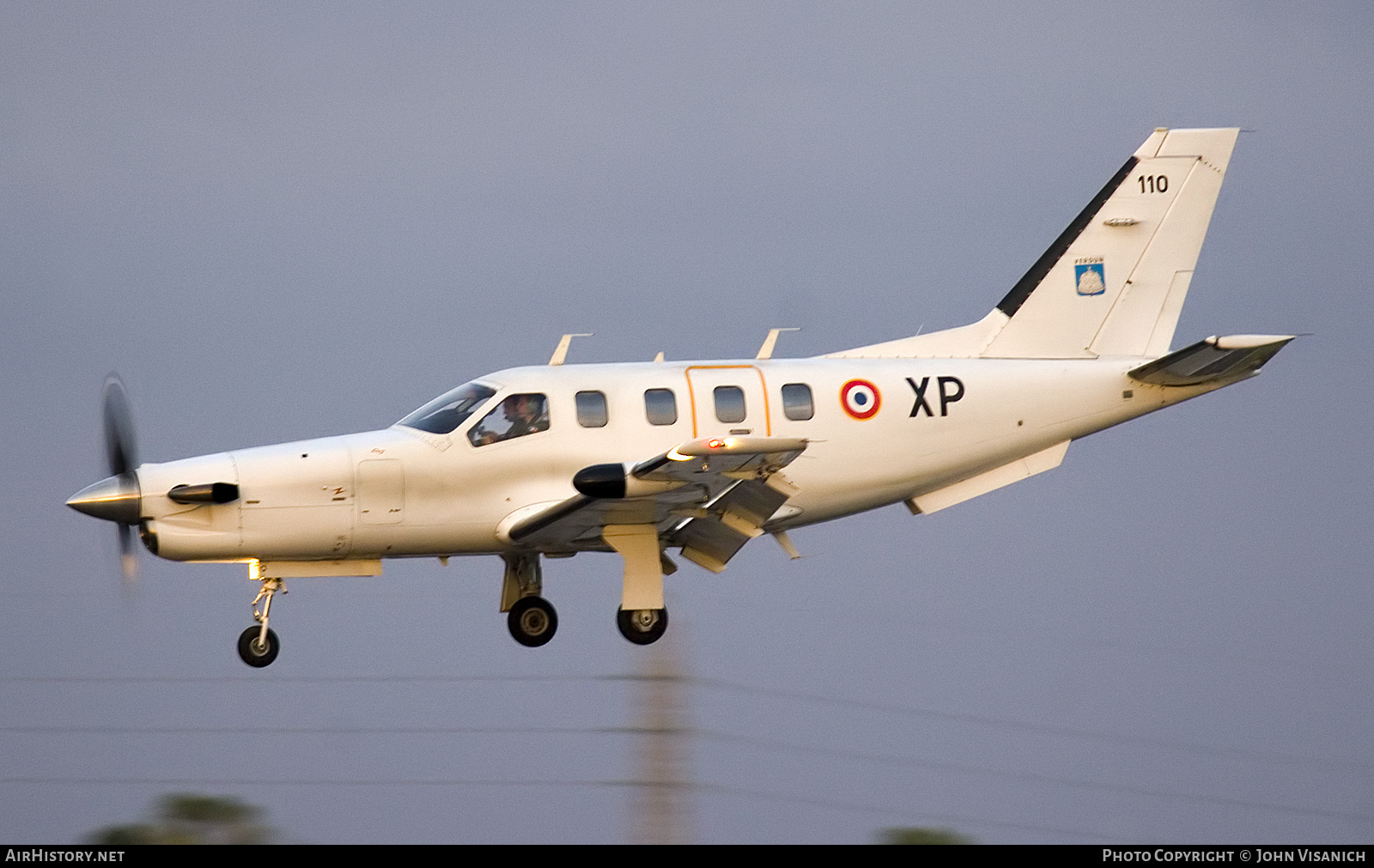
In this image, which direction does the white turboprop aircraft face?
to the viewer's left
